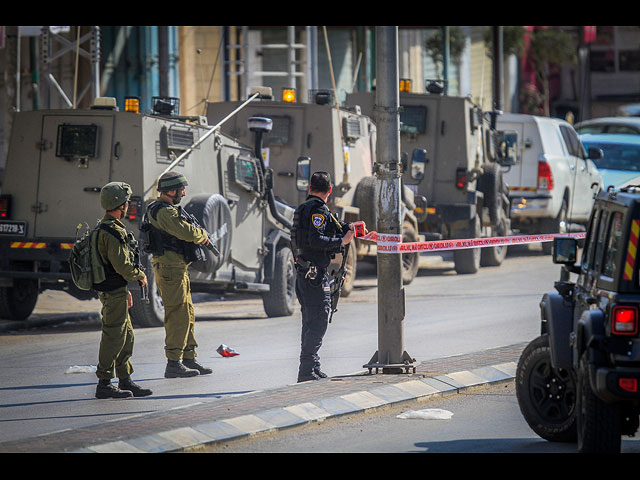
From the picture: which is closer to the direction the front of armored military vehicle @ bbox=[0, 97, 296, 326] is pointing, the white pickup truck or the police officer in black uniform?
the white pickup truck

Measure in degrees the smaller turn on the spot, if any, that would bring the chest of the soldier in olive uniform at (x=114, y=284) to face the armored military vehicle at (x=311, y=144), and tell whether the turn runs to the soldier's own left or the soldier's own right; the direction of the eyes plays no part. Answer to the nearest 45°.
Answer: approximately 90° to the soldier's own left

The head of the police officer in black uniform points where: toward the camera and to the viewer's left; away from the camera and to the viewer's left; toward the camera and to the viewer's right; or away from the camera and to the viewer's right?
away from the camera and to the viewer's right

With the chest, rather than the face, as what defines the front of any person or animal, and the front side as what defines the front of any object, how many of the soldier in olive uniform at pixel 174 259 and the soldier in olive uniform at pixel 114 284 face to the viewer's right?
2

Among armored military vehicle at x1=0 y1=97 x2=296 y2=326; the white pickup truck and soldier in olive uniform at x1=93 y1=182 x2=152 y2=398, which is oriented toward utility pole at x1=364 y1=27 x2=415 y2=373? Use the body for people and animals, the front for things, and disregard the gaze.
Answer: the soldier in olive uniform

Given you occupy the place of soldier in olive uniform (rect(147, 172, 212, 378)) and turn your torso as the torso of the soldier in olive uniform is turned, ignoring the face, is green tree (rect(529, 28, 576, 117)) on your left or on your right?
on your left

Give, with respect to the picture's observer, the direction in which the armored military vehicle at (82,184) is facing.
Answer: facing away from the viewer and to the right of the viewer

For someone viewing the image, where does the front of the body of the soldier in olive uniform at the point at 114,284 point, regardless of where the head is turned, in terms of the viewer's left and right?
facing to the right of the viewer

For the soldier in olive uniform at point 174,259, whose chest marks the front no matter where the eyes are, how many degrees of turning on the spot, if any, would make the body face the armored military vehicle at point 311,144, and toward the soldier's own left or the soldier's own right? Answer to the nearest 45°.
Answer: approximately 90° to the soldier's own left

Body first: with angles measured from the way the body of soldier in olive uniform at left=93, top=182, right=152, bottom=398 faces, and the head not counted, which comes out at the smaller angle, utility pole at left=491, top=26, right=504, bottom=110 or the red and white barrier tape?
the red and white barrier tape

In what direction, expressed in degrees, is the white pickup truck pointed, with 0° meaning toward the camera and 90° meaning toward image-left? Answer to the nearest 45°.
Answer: approximately 225°

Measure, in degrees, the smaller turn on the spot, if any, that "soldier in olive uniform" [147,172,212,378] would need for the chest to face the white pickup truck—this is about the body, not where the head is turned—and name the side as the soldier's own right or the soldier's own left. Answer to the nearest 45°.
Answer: approximately 45° to the soldier's own left

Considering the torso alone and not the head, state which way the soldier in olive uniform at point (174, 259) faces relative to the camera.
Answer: to the viewer's right

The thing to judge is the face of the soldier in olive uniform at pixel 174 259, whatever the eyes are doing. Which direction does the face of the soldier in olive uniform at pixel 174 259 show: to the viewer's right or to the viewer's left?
to the viewer's right

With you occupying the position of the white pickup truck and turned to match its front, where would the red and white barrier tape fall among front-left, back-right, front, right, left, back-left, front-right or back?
back-right
